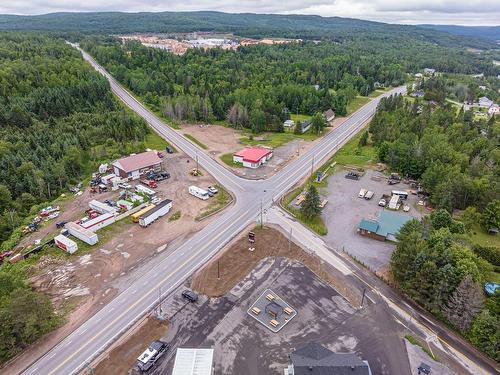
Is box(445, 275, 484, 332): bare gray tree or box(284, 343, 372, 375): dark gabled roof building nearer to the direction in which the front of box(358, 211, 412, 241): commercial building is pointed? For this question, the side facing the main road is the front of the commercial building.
the dark gabled roof building

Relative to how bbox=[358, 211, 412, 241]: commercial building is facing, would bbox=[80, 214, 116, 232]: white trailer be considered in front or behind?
in front

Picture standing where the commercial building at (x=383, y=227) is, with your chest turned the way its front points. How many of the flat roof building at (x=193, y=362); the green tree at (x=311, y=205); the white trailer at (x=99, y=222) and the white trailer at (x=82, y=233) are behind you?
0

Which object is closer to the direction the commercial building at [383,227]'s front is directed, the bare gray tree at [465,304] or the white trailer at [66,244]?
the white trailer

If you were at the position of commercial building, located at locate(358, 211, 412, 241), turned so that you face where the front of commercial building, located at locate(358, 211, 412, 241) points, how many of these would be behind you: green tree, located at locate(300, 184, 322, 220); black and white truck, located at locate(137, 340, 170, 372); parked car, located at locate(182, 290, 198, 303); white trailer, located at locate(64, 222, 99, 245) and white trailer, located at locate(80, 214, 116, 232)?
0

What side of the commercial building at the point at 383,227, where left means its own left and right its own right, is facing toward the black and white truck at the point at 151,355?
front

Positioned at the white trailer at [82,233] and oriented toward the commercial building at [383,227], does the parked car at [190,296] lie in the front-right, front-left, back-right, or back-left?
front-right

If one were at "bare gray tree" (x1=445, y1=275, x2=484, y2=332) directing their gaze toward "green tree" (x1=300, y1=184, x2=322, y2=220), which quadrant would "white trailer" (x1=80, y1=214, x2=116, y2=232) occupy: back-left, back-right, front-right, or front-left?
front-left

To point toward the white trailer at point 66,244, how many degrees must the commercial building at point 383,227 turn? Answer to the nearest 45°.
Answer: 0° — it already faces it

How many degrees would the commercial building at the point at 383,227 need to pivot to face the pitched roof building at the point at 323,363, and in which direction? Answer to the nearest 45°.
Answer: approximately 45° to its left

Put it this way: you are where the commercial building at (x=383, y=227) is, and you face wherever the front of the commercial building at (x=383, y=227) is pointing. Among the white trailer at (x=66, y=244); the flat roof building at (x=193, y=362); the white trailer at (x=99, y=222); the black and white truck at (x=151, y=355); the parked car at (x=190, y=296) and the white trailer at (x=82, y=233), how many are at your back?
0

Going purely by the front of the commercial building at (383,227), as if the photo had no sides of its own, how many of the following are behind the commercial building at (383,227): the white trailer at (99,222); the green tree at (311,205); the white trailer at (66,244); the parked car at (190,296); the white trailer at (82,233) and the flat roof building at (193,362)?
0

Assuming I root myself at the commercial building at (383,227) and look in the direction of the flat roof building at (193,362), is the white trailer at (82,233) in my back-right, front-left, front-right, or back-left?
front-right

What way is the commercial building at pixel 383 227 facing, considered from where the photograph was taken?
facing the viewer and to the left of the viewer

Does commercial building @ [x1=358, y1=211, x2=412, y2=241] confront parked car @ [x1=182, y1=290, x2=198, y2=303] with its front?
yes

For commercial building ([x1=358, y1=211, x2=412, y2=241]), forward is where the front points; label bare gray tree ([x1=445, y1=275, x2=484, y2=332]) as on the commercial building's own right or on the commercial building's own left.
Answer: on the commercial building's own left

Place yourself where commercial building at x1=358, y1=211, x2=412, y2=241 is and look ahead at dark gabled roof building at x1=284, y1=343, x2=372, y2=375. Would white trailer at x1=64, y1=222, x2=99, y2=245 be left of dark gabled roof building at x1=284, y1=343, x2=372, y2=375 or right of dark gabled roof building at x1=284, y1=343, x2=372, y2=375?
right

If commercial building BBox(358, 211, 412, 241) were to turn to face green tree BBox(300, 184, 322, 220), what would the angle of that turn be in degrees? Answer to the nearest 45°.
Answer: approximately 45° to its right

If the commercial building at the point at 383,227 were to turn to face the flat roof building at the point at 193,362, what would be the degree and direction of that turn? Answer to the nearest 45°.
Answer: approximately 45° to its left
